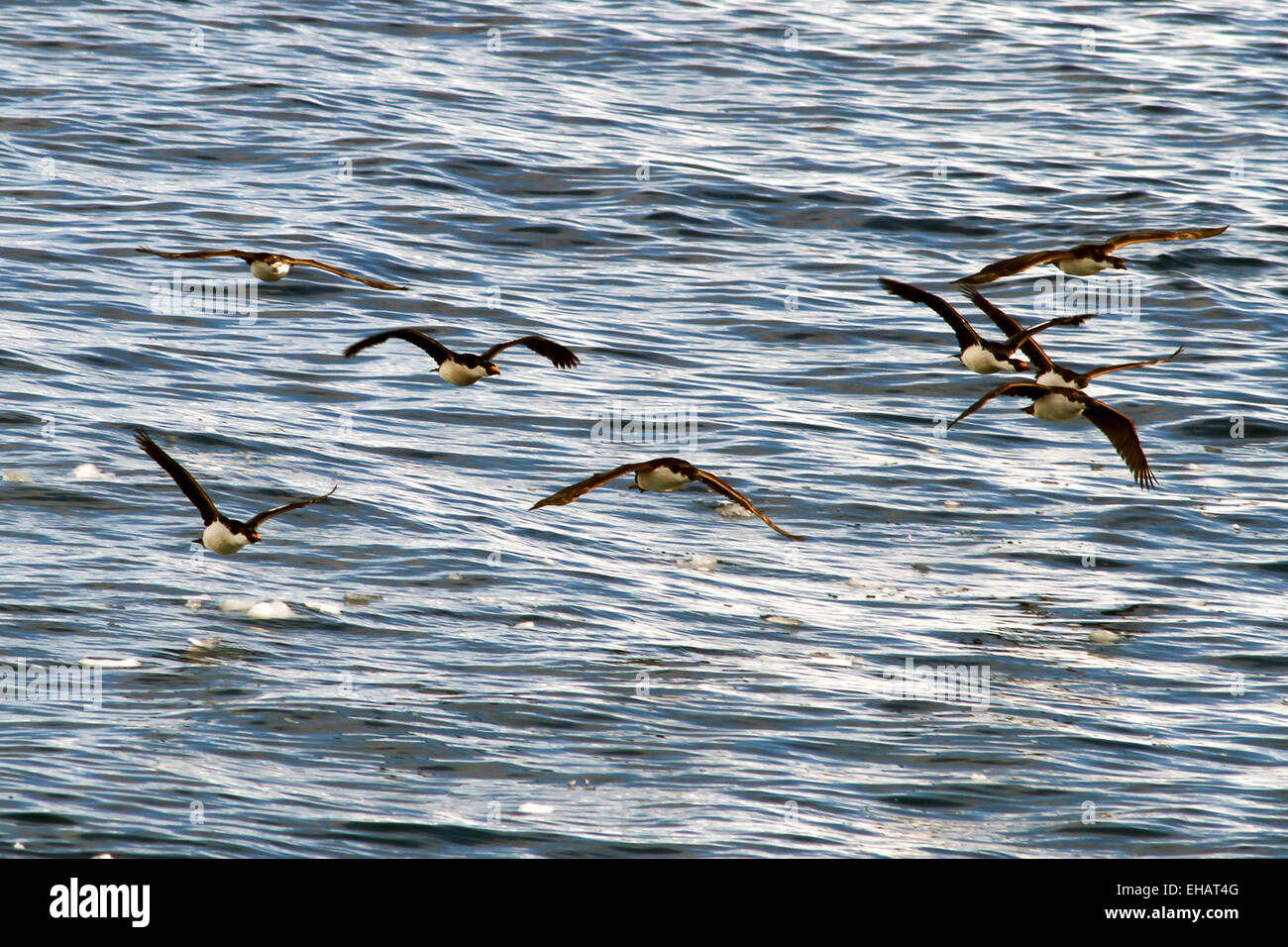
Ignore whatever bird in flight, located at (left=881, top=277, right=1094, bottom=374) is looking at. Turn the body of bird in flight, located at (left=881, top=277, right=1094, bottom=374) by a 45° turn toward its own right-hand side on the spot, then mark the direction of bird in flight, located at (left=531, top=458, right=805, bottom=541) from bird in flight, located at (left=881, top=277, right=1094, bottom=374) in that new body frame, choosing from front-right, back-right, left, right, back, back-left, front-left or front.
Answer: front-right

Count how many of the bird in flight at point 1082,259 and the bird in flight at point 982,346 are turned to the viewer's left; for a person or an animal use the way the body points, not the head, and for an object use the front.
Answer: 0

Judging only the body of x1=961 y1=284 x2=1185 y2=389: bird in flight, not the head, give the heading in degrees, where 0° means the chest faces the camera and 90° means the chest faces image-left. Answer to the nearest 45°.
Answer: approximately 315°

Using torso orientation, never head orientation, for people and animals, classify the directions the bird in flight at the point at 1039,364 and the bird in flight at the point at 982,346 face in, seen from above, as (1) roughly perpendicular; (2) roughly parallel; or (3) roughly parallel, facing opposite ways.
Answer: roughly parallel

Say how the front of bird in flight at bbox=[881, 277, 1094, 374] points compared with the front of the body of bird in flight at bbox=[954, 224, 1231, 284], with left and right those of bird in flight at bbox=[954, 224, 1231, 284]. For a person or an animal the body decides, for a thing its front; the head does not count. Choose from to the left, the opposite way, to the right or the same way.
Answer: the same way

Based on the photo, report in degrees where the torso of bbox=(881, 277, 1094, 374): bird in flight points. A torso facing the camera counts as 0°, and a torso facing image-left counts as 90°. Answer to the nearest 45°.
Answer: approximately 315°

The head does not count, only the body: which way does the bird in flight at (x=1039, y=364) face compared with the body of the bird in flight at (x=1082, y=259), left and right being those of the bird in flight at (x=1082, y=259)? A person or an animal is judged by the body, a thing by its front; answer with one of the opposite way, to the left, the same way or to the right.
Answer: the same way

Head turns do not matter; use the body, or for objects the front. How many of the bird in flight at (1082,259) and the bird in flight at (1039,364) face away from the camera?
0

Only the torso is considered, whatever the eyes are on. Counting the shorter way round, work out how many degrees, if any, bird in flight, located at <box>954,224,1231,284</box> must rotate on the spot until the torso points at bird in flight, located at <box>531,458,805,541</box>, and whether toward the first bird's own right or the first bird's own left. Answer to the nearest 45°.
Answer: approximately 90° to the first bird's own right
